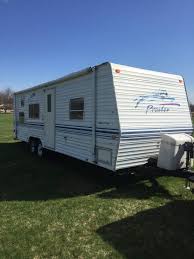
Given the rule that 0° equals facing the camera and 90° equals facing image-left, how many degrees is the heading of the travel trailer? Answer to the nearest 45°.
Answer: approximately 315°
